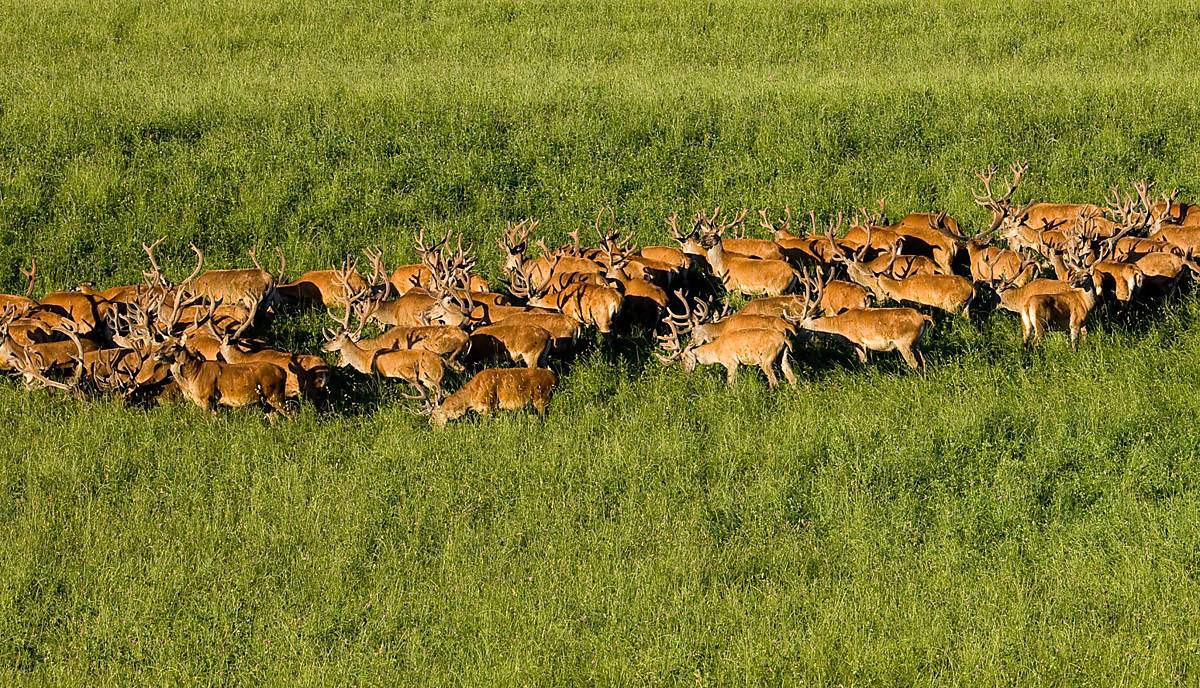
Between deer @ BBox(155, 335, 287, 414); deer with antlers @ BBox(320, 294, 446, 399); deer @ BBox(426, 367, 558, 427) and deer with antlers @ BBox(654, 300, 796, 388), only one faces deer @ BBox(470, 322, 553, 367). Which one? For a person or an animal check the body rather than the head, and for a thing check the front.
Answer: deer with antlers @ BBox(654, 300, 796, 388)

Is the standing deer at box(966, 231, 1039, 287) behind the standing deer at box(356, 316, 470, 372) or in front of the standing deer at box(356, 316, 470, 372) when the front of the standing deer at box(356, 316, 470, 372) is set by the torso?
behind

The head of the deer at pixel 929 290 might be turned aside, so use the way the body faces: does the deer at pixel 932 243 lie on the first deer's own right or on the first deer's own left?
on the first deer's own right

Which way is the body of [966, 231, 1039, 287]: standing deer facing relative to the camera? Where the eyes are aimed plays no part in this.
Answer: to the viewer's left

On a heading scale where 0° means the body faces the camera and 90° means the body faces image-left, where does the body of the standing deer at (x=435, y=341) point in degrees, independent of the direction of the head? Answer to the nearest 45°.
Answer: approximately 90°

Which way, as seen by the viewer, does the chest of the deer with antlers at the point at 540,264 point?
to the viewer's left

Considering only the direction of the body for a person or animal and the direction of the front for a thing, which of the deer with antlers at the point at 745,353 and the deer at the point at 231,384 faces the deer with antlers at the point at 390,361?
the deer with antlers at the point at 745,353

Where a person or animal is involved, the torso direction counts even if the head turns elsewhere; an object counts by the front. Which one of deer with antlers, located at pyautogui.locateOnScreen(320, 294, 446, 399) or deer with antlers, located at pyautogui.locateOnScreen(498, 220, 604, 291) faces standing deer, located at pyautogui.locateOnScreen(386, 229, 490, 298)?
deer with antlers, located at pyautogui.locateOnScreen(498, 220, 604, 291)

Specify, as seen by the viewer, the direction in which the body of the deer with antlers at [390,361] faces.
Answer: to the viewer's left

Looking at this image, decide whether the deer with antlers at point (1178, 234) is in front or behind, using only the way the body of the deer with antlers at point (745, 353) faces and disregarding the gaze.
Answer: behind

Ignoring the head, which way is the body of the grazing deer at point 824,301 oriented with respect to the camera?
to the viewer's left
